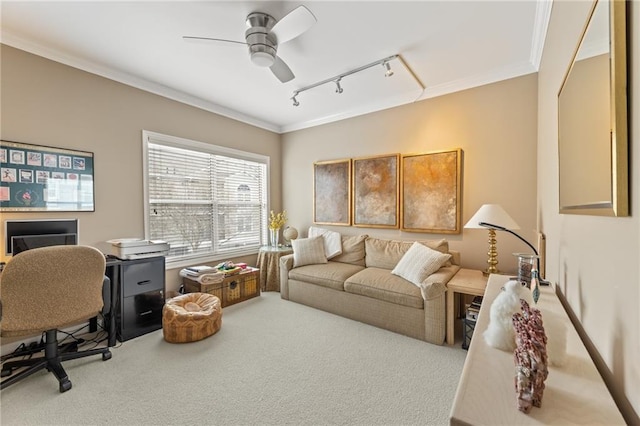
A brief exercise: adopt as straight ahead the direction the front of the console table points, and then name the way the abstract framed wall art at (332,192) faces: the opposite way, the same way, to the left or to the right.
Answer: to the left

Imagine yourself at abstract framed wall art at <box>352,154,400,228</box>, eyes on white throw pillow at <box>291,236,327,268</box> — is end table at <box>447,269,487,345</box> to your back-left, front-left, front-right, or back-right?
back-left

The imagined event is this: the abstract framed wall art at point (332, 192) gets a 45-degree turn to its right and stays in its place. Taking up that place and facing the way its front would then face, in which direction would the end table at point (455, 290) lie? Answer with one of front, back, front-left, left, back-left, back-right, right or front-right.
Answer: back-left

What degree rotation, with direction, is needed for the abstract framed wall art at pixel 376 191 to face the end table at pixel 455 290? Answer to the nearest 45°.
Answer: approximately 90° to its left

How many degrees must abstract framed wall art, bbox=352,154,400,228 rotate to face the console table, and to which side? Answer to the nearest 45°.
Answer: approximately 45° to its left

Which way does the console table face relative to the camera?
to the viewer's left

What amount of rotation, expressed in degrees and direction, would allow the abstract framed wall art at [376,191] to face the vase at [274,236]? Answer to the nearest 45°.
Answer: approximately 45° to its right

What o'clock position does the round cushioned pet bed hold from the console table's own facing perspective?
The round cushioned pet bed is roughly at 12 o'clock from the console table.

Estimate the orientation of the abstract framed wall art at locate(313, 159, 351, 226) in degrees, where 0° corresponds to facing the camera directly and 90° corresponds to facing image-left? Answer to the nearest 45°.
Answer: approximately 45°

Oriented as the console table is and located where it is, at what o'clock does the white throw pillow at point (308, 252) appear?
The white throw pillow is roughly at 1 o'clock from the console table.

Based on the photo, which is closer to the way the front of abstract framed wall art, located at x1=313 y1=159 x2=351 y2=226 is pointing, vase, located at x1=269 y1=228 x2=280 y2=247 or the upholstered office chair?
the upholstered office chair

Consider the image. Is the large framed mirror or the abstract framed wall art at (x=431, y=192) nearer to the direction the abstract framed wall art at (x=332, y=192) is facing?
the large framed mirror
